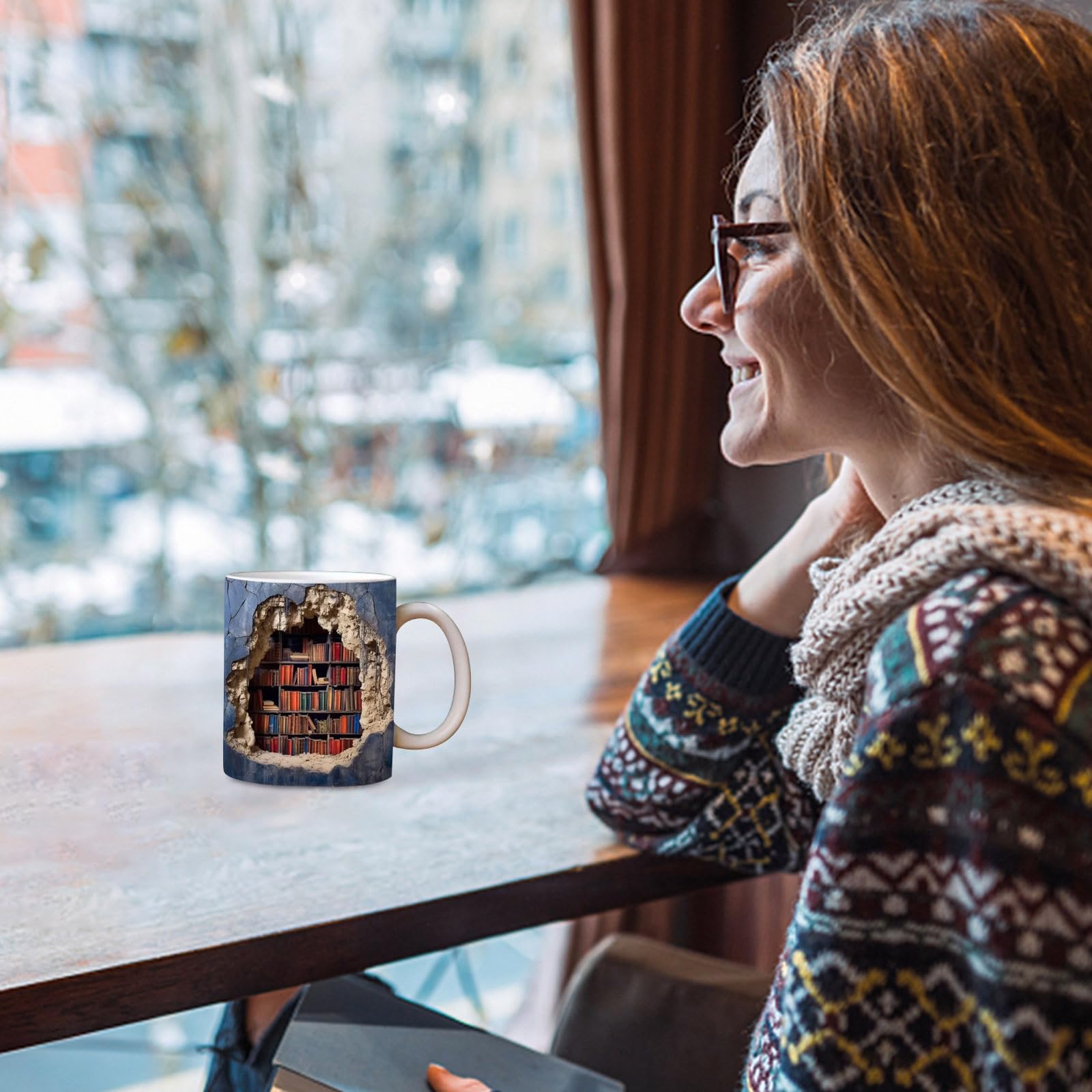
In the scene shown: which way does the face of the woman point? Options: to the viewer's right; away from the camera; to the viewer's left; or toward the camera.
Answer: to the viewer's left

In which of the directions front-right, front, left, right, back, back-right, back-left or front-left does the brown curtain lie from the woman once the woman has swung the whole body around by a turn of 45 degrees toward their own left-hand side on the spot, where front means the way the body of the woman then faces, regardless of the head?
back-right

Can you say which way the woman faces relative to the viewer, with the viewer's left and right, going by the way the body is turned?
facing to the left of the viewer
